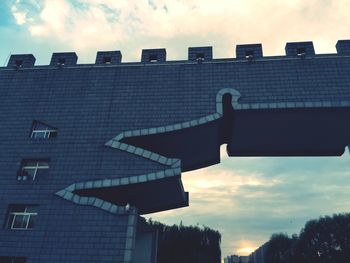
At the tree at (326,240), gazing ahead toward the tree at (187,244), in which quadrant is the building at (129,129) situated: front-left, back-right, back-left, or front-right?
front-left

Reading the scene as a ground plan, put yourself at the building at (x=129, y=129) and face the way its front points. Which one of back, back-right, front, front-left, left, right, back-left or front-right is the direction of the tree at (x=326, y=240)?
back-left

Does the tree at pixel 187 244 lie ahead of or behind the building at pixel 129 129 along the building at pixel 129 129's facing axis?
behind

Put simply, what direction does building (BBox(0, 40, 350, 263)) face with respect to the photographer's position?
facing the viewer

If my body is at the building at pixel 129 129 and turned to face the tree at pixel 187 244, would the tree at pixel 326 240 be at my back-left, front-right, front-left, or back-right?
front-right
